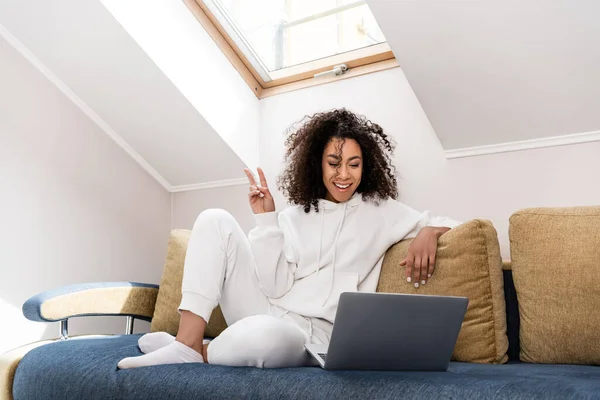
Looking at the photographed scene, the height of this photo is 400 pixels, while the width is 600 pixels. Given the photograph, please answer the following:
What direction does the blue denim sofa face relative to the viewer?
toward the camera

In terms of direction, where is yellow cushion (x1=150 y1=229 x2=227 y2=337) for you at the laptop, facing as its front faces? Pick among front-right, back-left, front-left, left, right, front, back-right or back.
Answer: front

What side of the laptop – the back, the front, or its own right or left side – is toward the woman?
front

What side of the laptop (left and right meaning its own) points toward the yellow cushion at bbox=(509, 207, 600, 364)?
right

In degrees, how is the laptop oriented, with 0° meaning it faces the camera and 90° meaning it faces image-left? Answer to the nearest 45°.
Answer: approximately 135°

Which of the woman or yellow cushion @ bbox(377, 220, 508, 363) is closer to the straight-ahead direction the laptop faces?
the woman
